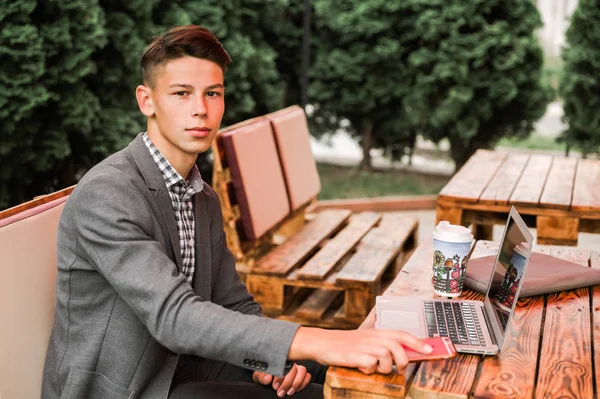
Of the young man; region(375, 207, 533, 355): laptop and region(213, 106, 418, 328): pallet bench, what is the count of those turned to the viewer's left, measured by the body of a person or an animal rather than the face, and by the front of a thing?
1

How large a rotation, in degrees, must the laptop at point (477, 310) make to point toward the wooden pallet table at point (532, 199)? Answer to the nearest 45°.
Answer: approximately 90° to its right

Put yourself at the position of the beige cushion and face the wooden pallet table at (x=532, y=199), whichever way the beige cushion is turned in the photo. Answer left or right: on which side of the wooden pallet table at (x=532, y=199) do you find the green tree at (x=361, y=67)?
left

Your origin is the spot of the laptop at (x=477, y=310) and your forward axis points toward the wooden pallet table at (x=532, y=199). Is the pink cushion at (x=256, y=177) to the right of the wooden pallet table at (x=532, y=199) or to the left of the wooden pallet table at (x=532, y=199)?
left

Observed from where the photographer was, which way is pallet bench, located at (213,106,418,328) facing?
facing the viewer and to the right of the viewer

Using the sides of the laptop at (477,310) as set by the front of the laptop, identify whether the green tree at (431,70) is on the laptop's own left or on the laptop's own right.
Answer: on the laptop's own right

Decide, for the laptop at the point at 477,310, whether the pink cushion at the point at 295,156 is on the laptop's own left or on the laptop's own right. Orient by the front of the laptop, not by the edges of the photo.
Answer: on the laptop's own right

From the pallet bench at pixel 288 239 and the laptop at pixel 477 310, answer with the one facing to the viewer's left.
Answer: the laptop

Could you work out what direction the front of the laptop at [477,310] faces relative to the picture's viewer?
facing to the left of the viewer

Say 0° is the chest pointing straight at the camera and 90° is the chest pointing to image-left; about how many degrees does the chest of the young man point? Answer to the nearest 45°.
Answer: approximately 315°

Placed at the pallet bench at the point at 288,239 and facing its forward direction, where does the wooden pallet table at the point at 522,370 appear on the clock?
The wooden pallet table is roughly at 1 o'clock from the pallet bench.

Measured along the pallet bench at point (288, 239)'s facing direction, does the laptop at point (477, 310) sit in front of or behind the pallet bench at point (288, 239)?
in front

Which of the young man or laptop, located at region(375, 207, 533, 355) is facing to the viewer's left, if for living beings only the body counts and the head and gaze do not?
the laptop

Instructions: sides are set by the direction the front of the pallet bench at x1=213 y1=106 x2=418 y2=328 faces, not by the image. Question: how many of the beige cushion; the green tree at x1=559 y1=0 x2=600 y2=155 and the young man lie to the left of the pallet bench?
1
